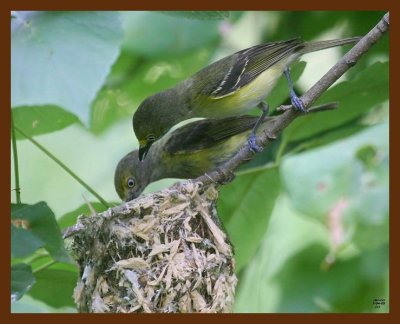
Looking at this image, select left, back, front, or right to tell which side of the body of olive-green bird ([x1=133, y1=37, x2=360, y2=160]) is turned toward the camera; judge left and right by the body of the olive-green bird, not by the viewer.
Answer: left

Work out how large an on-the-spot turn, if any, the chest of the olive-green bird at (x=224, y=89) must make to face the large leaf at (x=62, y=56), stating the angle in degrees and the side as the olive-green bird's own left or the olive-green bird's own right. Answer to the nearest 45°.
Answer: approximately 45° to the olive-green bird's own right

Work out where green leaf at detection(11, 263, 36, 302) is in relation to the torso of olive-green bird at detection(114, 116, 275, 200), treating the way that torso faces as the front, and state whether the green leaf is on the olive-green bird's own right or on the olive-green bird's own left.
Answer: on the olive-green bird's own left

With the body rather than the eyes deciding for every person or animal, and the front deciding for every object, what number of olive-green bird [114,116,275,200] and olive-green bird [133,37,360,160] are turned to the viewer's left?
2

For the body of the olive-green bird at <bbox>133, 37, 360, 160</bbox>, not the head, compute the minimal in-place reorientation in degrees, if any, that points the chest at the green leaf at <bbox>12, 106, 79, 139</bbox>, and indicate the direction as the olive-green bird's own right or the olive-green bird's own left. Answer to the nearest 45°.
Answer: approximately 45° to the olive-green bird's own left

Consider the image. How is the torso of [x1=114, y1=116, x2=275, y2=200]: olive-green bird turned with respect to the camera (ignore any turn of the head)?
to the viewer's left
